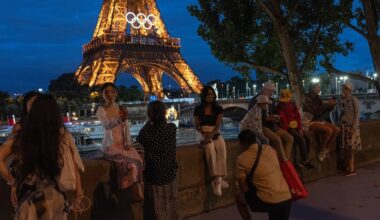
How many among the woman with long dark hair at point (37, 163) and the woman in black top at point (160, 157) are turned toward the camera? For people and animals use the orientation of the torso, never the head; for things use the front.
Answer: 0

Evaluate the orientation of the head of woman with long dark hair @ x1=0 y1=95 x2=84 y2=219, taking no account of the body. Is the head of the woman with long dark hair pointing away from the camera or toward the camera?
away from the camera

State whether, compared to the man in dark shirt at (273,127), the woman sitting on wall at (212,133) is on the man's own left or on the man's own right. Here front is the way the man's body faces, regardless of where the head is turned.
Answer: on the man's own right

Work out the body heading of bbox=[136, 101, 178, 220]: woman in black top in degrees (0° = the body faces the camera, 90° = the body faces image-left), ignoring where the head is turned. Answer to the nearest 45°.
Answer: approximately 180°

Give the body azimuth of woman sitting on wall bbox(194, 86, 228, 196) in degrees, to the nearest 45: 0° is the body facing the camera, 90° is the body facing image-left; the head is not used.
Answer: approximately 0°

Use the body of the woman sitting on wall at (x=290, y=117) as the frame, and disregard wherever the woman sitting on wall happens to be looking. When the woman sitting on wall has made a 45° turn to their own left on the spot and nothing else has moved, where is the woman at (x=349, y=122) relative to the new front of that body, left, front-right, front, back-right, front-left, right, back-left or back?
front-left

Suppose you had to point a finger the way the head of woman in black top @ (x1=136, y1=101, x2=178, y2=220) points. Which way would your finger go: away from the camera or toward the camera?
away from the camera

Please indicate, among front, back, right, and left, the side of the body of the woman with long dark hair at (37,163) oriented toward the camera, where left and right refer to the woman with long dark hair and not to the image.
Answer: back

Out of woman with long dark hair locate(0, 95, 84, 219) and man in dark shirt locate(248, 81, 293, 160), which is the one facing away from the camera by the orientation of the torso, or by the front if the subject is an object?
the woman with long dark hair
